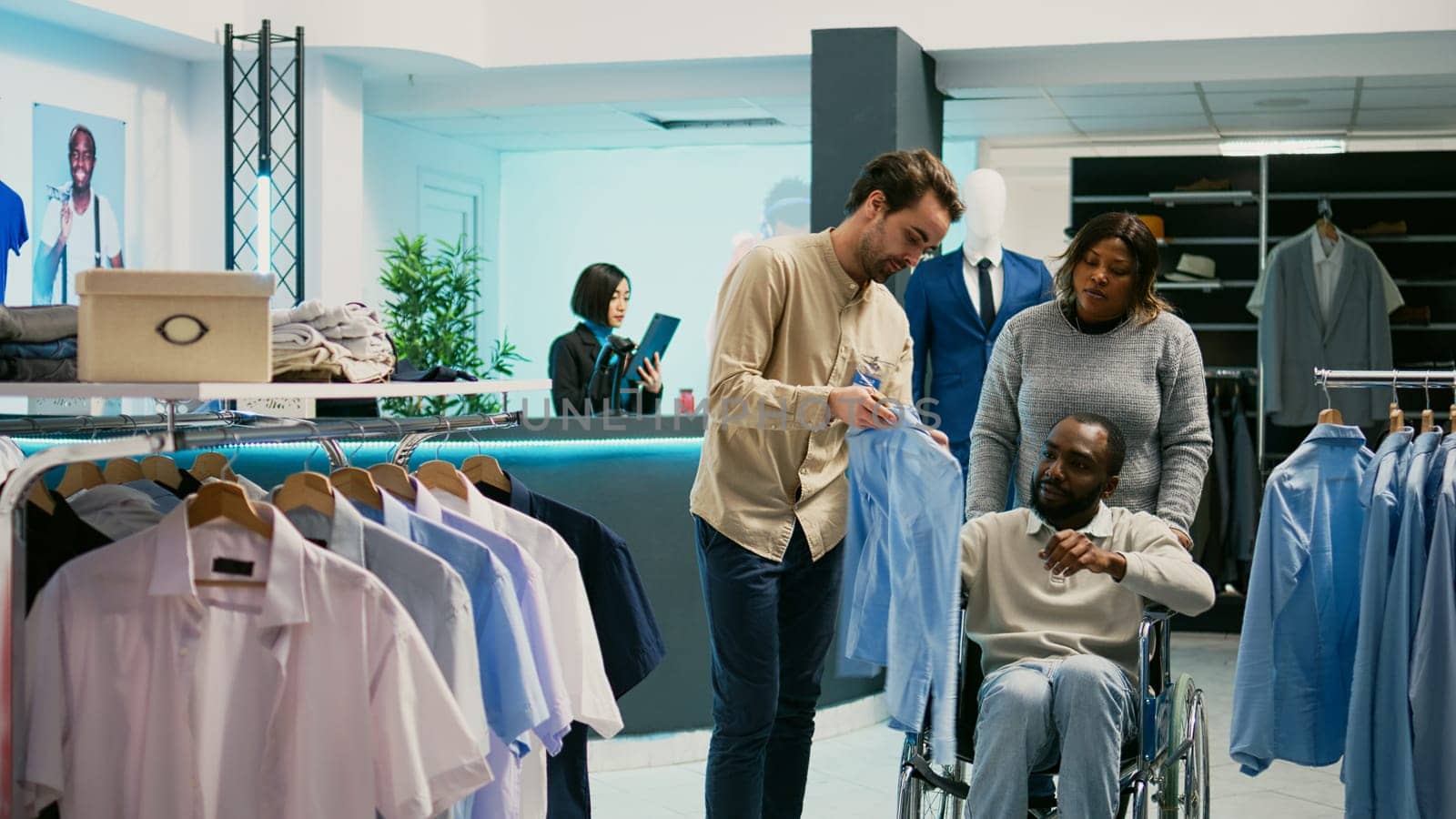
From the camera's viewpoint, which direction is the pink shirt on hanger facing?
toward the camera

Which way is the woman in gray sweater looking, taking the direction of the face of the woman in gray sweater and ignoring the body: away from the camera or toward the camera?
toward the camera

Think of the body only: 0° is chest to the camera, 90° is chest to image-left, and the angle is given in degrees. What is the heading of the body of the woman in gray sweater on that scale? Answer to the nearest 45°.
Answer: approximately 0°

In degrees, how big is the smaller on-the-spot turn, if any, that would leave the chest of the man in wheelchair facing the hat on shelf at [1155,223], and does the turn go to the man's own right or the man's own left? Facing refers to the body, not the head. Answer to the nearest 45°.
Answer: approximately 180°

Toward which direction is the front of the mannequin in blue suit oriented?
toward the camera

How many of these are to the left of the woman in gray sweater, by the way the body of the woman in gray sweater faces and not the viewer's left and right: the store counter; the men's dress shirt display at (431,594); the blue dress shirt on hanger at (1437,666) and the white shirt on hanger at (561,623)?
1

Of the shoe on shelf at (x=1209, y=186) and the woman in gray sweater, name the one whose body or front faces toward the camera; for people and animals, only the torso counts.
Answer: the woman in gray sweater

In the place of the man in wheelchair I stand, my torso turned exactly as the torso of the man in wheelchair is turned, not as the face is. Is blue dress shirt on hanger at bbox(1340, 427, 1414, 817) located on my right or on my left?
on my left

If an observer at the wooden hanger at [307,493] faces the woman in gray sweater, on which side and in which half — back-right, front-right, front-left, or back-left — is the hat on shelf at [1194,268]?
front-left

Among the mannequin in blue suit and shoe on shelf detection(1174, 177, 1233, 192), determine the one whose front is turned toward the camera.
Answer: the mannequin in blue suit

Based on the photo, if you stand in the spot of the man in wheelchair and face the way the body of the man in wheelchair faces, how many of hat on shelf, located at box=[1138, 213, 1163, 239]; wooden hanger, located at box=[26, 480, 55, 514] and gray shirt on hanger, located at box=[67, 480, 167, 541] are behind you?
1

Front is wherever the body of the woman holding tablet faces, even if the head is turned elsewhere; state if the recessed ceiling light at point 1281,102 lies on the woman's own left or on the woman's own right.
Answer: on the woman's own left

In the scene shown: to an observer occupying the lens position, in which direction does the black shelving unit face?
facing the viewer

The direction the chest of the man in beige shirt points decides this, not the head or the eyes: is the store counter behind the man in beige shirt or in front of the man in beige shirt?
behind
